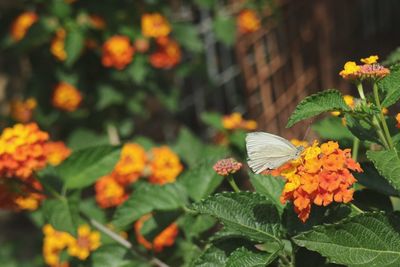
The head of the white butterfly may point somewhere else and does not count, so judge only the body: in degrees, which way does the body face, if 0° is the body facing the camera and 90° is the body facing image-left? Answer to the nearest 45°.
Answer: approximately 270°

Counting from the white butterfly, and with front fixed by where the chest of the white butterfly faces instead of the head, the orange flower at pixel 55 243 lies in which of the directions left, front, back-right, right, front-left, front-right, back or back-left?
back-left

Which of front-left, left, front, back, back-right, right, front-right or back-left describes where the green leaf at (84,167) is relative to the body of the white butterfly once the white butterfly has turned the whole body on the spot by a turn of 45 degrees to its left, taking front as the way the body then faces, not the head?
left

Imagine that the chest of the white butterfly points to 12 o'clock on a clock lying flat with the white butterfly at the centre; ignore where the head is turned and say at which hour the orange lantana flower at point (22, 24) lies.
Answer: The orange lantana flower is roughly at 8 o'clock from the white butterfly.

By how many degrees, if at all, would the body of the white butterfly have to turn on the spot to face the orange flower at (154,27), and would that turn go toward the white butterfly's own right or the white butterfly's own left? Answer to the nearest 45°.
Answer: approximately 90° to the white butterfly's own left

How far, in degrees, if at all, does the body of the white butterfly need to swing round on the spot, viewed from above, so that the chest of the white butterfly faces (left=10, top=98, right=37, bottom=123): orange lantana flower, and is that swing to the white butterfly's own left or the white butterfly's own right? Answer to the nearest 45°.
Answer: approximately 135° to the white butterfly's own left

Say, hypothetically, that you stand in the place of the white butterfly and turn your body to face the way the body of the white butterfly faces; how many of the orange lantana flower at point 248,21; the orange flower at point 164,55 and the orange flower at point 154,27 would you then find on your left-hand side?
3

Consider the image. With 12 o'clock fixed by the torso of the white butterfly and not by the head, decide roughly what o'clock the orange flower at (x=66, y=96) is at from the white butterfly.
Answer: The orange flower is roughly at 8 o'clock from the white butterfly.

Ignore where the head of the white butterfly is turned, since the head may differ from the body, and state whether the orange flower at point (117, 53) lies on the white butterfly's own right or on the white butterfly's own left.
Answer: on the white butterfly's own left
